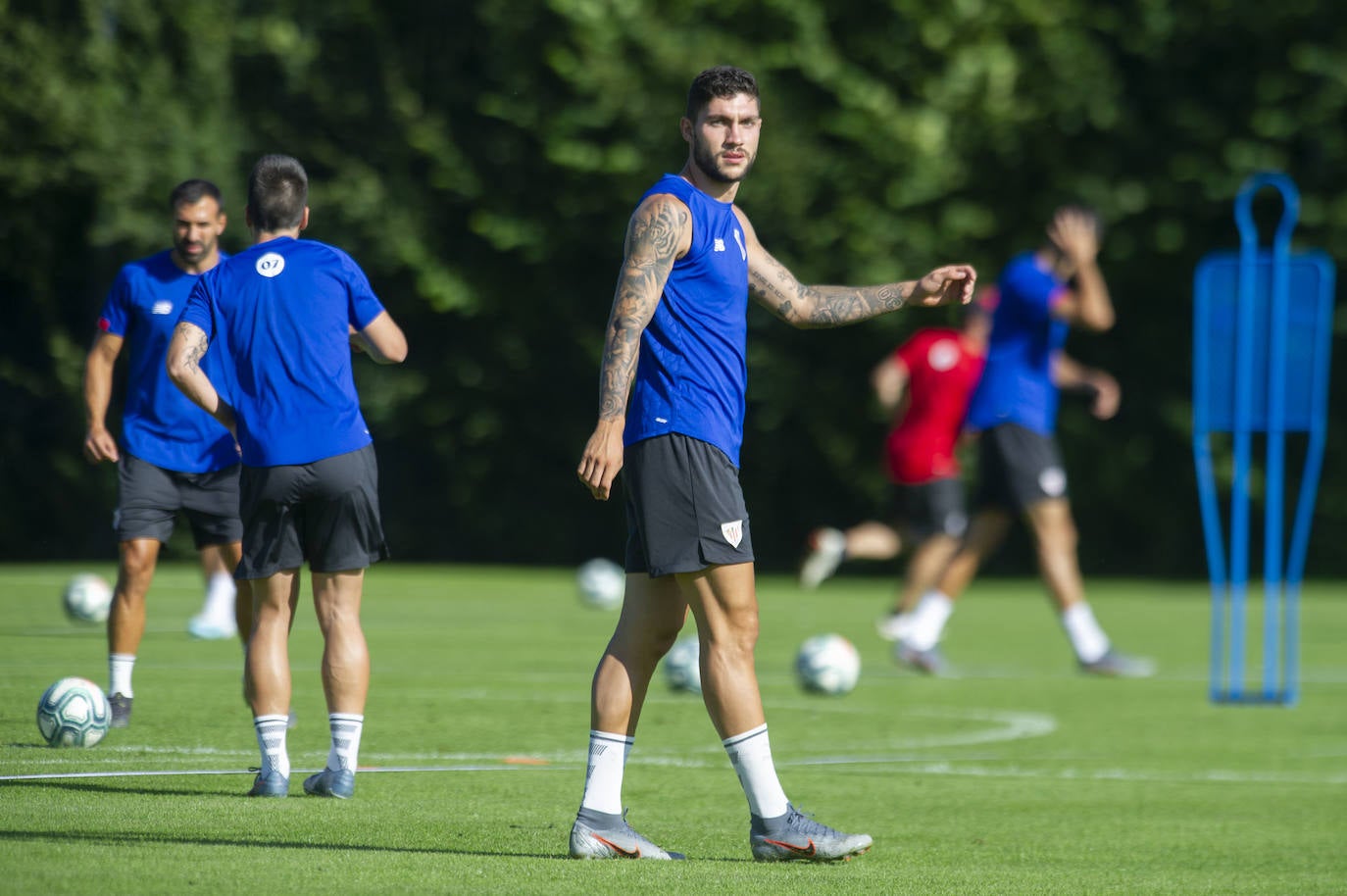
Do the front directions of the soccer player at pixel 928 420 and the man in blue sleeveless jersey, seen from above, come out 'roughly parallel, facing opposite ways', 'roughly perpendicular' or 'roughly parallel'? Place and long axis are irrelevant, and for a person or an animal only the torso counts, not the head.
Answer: roughly perpendicular

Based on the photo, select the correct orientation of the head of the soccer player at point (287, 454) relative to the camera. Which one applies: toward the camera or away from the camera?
away from the camera

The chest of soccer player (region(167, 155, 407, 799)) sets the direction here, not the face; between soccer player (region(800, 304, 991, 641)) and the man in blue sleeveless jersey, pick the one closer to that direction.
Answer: the soccer player

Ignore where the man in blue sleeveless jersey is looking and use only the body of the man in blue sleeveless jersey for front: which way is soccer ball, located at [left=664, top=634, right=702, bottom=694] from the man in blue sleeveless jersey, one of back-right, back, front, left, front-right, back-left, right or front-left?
back-left

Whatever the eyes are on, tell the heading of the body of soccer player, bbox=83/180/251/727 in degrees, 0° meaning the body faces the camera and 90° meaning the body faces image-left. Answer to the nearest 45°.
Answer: approximately 0°

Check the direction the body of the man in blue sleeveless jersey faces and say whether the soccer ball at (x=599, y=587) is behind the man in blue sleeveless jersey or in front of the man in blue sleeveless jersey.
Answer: behind

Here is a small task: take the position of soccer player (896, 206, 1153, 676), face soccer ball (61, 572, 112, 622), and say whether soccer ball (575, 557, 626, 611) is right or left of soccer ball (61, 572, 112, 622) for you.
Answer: right

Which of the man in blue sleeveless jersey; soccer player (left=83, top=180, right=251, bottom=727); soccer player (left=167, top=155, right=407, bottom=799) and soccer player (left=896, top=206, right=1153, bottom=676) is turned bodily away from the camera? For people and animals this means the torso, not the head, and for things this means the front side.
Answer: soccer player (left=167, top=155, right=407, bottom=799)

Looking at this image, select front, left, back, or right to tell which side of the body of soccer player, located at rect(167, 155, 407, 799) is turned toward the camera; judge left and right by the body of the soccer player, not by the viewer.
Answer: back
